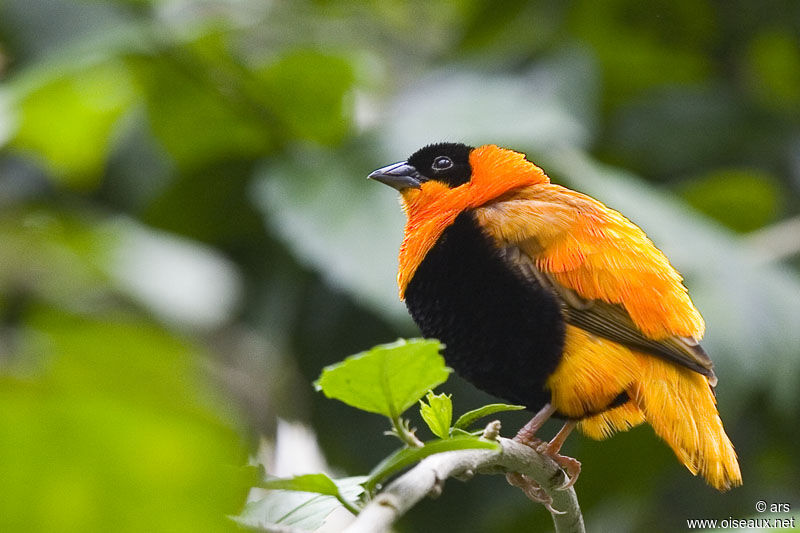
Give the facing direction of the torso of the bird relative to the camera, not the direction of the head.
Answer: to the viewer's left
